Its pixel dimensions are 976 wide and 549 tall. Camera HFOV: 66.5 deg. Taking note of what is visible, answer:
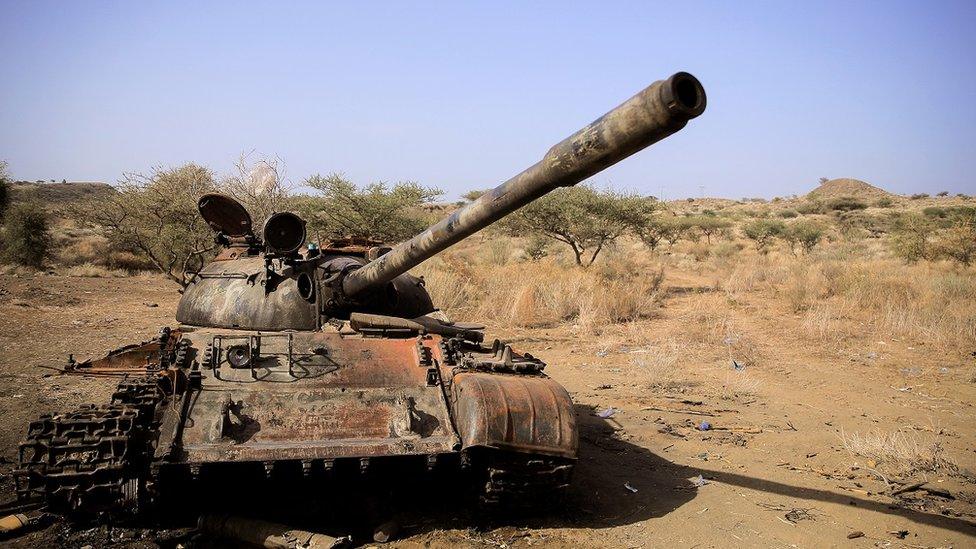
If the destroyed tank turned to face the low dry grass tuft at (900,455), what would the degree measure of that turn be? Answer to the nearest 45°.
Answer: approximately 90° to its left

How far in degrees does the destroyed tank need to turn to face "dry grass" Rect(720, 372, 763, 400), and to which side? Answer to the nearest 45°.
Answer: approximately 135° to its left

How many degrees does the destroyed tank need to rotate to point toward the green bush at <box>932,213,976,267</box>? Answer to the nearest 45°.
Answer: approximately 135° to its left

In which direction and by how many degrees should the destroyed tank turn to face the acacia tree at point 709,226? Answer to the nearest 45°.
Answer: approximately 135° to its left

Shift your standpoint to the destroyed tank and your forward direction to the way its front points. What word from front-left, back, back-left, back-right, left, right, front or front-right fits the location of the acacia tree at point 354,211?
back

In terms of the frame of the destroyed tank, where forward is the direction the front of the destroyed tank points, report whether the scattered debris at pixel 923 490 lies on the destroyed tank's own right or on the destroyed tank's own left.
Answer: on the destroyed tank's own left

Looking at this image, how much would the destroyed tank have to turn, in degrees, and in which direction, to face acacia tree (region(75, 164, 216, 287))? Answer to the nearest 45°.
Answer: approximately 180°

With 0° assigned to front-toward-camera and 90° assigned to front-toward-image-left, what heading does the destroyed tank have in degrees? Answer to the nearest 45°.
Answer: approximately 0°

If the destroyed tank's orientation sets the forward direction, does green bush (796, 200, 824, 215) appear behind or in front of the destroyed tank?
behind
